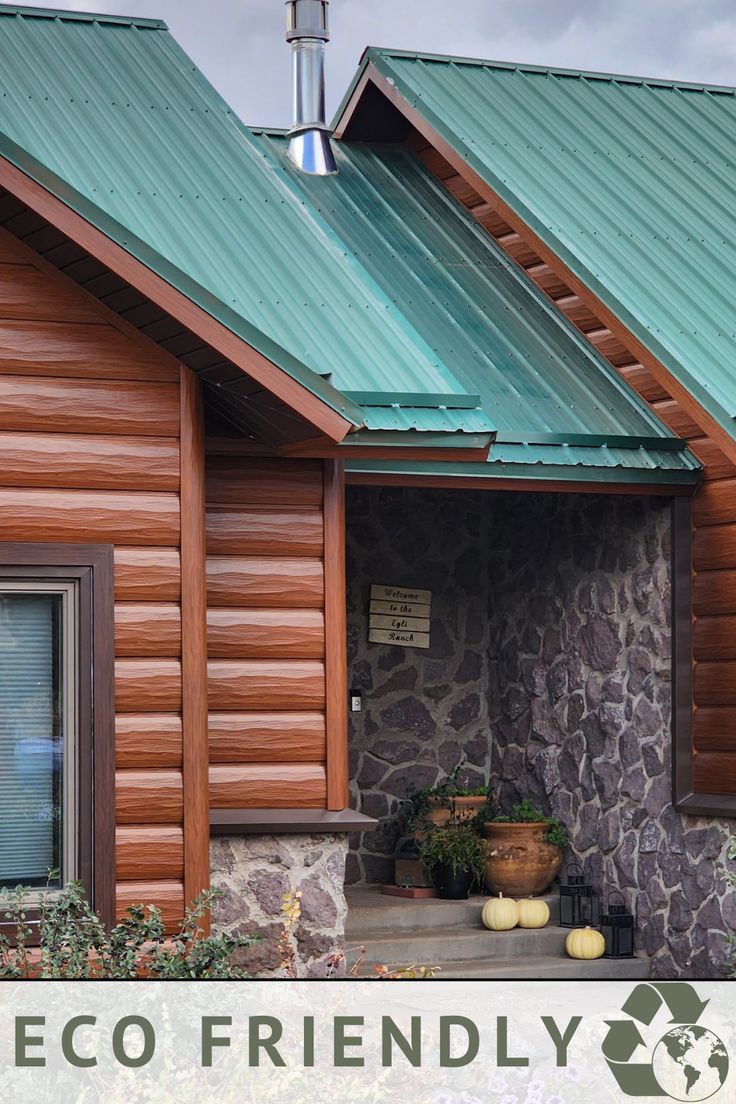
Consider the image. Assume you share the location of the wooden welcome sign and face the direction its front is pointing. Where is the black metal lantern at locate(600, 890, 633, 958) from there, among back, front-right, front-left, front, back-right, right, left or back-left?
front-left

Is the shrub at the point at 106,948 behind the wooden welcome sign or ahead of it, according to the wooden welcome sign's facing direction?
ahead

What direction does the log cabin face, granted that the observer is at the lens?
facing the viewer

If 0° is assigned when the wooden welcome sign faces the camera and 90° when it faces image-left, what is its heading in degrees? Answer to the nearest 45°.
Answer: approximately 0°
